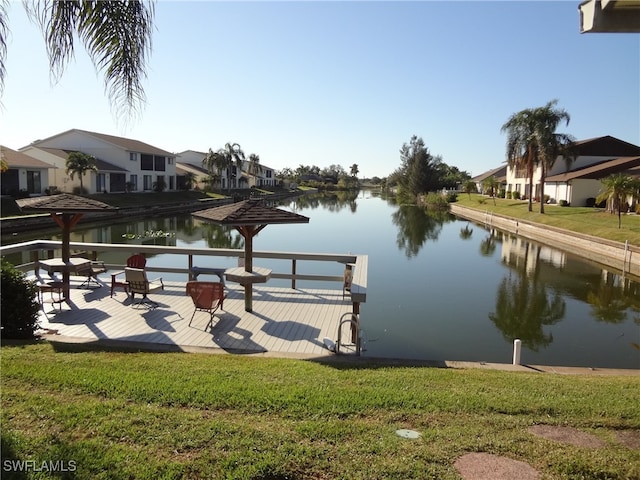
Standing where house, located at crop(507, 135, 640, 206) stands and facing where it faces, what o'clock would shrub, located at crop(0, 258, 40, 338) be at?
The shrub is roughly at 11 o'clock from the house.

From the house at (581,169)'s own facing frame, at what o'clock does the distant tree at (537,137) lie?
The distant tree is roughly at 11 o'clock from the house.

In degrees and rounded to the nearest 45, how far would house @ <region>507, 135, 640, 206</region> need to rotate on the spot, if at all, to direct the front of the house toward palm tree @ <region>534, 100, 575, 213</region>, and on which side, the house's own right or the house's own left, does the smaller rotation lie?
approximately 45° to the house's own left

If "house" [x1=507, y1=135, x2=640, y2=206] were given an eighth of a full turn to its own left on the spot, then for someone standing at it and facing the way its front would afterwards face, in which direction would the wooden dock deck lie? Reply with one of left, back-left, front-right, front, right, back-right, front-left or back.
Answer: front

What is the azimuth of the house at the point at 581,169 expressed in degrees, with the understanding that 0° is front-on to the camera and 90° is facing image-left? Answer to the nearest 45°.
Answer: approximately 45°

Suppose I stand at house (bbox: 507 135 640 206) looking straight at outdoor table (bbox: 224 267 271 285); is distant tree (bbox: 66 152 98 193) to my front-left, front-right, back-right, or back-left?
front-right

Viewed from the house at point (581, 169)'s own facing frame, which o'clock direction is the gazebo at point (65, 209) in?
The gazebo is roughly at 11 o'clock from the house.

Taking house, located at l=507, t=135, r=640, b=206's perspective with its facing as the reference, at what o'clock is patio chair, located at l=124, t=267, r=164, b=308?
The patio chair is roughly at 11 o'clock from the house.

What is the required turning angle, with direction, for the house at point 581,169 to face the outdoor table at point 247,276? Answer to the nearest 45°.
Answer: approximately 45° to its left

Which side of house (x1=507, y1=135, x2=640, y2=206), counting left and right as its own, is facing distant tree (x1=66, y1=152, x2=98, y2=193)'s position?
front

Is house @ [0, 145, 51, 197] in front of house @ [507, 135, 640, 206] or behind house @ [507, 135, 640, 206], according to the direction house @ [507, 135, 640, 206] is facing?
in front
